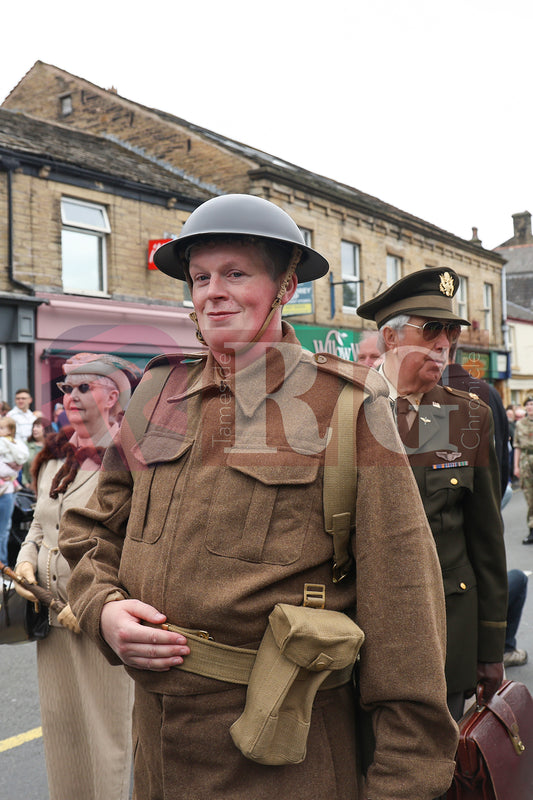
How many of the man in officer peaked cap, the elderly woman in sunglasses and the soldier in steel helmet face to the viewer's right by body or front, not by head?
0

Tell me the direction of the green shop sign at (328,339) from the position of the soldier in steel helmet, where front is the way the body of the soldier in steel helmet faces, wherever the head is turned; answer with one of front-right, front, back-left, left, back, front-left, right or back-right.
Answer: back-right

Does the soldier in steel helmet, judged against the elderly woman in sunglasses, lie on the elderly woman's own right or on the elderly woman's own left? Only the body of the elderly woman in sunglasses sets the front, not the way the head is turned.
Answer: on the elderly woman's own left

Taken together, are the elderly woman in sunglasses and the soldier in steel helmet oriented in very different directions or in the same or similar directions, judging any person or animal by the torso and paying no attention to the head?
same or similar directions

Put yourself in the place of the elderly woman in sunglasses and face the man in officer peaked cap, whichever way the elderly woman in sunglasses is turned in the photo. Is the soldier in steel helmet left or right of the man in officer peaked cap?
right

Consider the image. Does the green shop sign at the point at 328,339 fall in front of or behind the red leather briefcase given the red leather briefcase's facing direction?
behind

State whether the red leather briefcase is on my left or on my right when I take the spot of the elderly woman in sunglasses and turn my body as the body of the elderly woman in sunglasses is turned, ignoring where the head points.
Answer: on my left

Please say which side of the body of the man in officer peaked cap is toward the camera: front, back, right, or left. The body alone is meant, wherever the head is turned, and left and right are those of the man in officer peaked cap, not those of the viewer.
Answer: front

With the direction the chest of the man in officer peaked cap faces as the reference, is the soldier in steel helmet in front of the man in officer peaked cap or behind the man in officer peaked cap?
in front

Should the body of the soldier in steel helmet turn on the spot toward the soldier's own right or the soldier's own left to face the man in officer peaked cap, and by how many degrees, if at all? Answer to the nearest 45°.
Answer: approximately 180°

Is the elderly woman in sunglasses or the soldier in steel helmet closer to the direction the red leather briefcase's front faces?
the soldier in steel helmet

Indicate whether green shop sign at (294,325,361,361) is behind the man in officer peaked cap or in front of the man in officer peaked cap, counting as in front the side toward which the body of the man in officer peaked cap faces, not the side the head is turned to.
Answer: behind

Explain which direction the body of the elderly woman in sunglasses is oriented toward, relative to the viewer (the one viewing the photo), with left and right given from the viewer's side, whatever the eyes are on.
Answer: facing the viewer and to the left of the viewer

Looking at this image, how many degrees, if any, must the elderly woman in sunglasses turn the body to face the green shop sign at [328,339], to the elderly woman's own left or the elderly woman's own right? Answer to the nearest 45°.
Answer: approximately 180°
